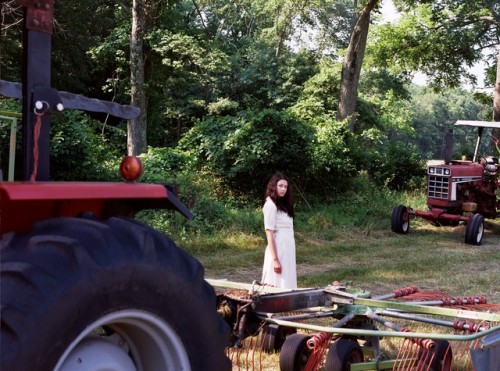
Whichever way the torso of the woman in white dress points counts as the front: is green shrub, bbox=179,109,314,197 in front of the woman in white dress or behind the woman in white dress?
behind

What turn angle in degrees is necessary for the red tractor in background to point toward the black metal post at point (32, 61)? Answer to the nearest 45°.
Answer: approximately 45° to its left

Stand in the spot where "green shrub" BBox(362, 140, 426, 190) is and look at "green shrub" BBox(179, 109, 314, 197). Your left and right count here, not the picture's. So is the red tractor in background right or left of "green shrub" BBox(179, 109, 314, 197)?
left

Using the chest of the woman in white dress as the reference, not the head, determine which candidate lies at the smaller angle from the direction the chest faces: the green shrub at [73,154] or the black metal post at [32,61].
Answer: the black metal post

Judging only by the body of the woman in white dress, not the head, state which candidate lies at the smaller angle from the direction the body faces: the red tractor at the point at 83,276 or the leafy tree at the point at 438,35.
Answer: the red tractor

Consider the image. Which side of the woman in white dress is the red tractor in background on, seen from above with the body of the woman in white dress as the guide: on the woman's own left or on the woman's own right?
on the woman's own left

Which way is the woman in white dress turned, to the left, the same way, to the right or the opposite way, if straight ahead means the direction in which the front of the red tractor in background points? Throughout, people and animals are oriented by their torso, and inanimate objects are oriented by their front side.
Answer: to the left

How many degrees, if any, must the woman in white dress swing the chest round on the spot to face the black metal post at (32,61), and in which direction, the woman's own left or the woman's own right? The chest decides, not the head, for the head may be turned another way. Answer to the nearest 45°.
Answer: approximately 45° to the woman's own right

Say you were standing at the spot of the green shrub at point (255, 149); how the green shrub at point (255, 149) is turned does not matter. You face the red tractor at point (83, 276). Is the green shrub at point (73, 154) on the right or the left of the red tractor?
right
